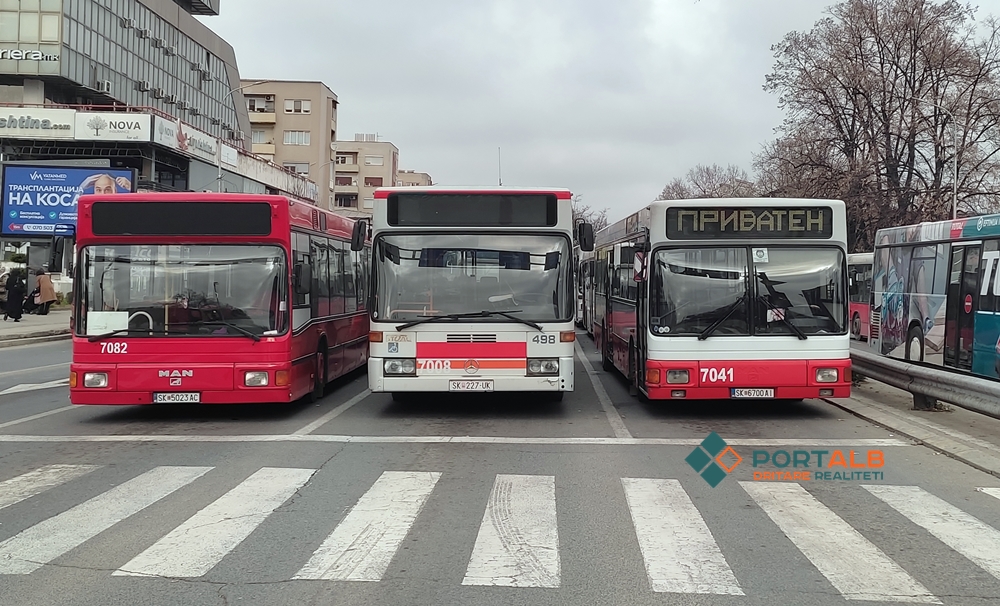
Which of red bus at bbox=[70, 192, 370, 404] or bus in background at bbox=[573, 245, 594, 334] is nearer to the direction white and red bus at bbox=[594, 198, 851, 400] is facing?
the red bus

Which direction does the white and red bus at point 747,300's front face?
toward the camera

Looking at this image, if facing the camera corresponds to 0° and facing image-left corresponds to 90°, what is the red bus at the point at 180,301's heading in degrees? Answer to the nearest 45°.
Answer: approximately 0°

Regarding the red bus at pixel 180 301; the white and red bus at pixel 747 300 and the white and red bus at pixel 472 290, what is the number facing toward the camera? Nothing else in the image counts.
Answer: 3

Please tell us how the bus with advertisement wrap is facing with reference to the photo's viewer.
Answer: facing the viewer and to the right of the viewer

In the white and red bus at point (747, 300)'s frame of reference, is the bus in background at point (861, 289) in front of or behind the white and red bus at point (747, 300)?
behind

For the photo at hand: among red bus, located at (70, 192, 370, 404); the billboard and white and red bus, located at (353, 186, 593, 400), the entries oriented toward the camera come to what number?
3

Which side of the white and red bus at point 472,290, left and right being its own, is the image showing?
front

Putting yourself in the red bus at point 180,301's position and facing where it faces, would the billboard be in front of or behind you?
behind
